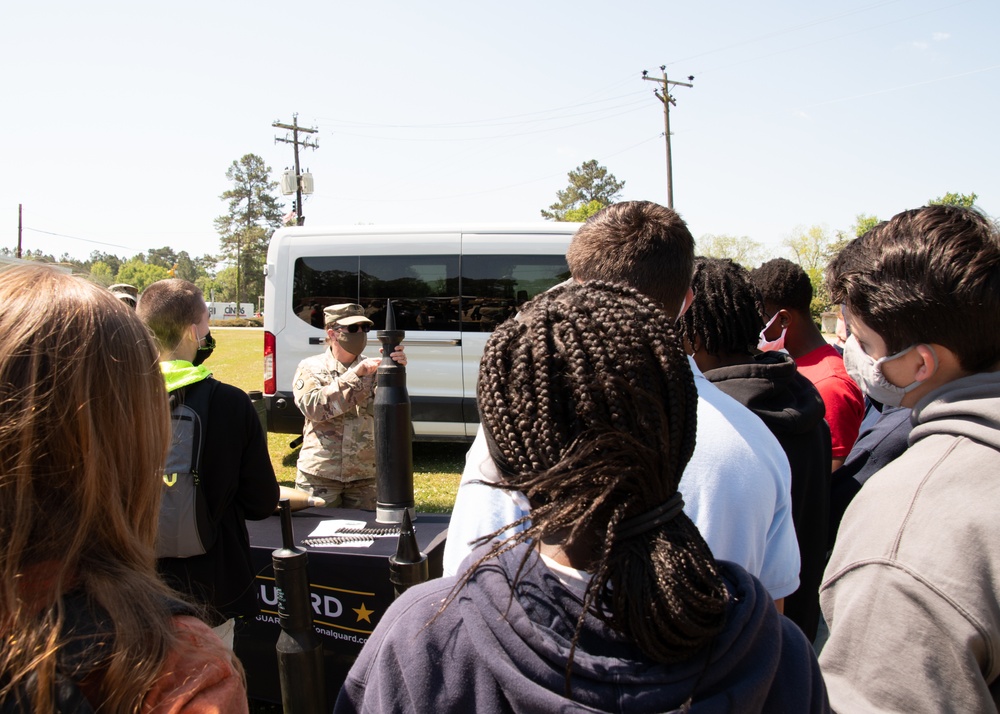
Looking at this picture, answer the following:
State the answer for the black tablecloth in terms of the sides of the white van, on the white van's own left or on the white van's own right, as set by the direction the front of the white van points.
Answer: on the white van's own right

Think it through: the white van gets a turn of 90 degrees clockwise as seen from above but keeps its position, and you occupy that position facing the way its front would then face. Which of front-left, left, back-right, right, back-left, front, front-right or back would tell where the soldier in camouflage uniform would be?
front

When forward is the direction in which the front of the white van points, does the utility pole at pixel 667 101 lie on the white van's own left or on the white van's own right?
on the white van's own left

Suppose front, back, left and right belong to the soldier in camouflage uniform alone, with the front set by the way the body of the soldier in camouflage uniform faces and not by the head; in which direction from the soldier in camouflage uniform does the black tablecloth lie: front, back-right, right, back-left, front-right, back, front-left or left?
front-right

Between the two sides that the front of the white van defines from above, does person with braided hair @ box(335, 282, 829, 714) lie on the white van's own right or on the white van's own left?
on the white van's own right

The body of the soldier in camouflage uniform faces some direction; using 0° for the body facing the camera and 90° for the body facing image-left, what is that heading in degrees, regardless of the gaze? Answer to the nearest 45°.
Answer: approximately 315°

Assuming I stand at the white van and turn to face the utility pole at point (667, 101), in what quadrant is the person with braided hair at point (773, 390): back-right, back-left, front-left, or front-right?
back-right

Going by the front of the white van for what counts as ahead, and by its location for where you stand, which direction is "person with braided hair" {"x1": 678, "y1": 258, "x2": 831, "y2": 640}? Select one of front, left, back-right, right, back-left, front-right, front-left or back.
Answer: right

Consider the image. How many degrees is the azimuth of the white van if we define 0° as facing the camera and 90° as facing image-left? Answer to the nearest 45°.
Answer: approximately 270°

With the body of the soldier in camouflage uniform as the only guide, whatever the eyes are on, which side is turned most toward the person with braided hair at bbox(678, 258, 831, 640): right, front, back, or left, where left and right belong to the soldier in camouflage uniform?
front

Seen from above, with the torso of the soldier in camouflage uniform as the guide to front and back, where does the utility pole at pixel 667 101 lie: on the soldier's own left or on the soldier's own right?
on the soldier's own left
